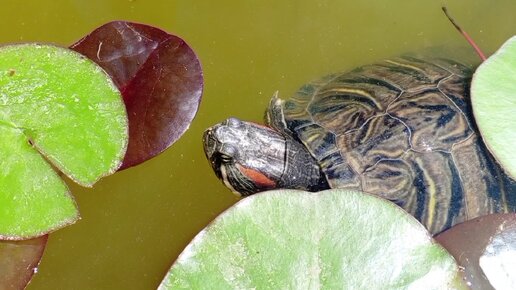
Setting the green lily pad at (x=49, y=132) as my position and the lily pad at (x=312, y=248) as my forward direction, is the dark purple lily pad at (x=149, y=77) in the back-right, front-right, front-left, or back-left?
front-left

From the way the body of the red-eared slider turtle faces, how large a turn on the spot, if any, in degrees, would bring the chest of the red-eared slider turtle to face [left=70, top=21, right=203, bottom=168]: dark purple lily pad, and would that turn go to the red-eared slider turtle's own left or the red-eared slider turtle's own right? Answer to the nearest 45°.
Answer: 0° — it already faces it

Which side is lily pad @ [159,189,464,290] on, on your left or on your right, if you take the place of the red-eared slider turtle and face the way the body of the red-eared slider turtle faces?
on your left

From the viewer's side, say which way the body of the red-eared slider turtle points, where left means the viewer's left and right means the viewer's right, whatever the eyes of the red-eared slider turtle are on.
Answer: facing to the left of the viewer

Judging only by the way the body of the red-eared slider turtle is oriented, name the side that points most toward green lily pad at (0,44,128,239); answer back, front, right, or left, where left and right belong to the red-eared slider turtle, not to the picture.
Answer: front

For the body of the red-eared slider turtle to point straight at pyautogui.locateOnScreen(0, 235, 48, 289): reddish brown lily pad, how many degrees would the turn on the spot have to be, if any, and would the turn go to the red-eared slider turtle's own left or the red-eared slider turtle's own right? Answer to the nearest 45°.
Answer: approximately 45° to the red-eared slider turtle's own left

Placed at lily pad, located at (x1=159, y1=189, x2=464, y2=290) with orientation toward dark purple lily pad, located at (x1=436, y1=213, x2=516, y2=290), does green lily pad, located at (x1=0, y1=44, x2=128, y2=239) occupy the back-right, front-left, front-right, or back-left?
back-left
